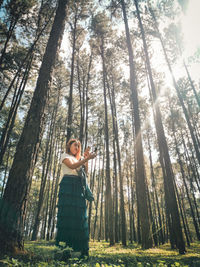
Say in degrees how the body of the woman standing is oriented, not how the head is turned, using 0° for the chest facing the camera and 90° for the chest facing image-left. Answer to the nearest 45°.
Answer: approximately 315°

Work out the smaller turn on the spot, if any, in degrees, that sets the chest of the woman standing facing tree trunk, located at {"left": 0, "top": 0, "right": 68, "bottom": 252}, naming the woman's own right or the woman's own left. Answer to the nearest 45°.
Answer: approximately 135° to the woman's own right
